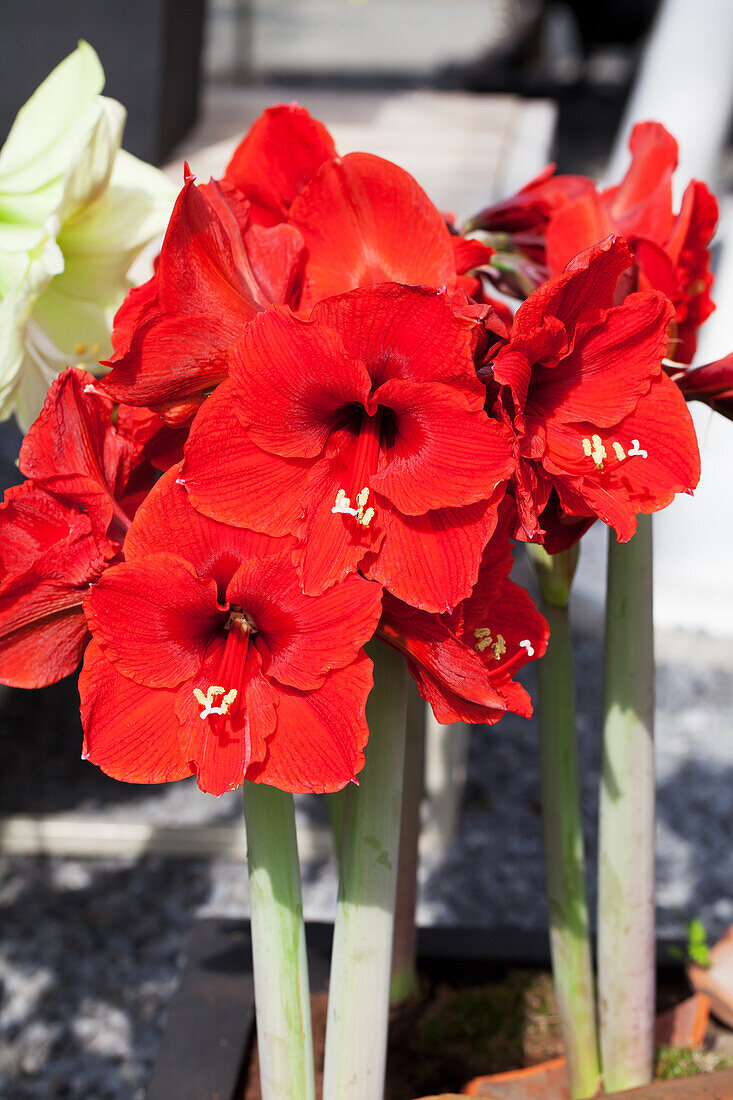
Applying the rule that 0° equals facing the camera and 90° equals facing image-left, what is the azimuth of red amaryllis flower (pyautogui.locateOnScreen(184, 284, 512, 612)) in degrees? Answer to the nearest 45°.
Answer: approximately 0°

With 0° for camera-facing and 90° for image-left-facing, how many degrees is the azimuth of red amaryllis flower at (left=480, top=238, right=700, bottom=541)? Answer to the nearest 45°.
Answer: approximately 315°

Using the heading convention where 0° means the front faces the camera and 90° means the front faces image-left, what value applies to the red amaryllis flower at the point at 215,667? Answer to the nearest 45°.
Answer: approximately 0°

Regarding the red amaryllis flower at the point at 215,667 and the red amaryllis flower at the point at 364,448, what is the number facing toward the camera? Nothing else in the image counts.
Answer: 2
